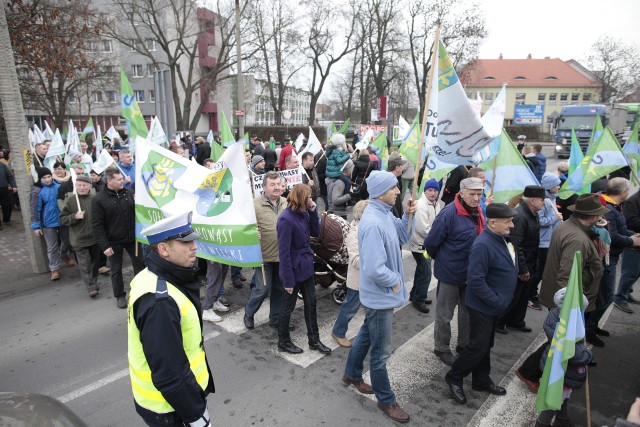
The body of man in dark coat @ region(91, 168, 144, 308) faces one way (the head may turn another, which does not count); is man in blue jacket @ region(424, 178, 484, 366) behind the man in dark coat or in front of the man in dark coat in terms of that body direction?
in front

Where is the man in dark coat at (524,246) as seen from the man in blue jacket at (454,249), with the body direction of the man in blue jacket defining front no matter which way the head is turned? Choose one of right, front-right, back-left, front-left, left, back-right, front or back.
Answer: left

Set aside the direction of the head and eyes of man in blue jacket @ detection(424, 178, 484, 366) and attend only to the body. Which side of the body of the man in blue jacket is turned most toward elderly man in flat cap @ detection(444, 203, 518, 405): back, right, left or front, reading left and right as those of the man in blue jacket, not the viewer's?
front

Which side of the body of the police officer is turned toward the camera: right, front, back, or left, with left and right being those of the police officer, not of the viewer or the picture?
right

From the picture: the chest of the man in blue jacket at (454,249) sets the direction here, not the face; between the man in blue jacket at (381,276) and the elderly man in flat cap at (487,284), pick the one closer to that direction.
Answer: the elderly man in flat cap

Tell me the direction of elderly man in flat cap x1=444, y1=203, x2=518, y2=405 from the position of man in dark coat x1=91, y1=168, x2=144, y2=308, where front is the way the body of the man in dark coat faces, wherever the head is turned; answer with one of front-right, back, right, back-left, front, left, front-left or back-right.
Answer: front

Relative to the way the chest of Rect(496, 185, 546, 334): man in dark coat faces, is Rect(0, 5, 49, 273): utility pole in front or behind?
behind

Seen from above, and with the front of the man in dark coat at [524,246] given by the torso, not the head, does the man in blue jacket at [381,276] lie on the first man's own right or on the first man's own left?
on the first man's own right

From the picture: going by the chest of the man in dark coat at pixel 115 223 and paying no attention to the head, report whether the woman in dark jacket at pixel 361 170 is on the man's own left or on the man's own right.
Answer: on the man's own left
